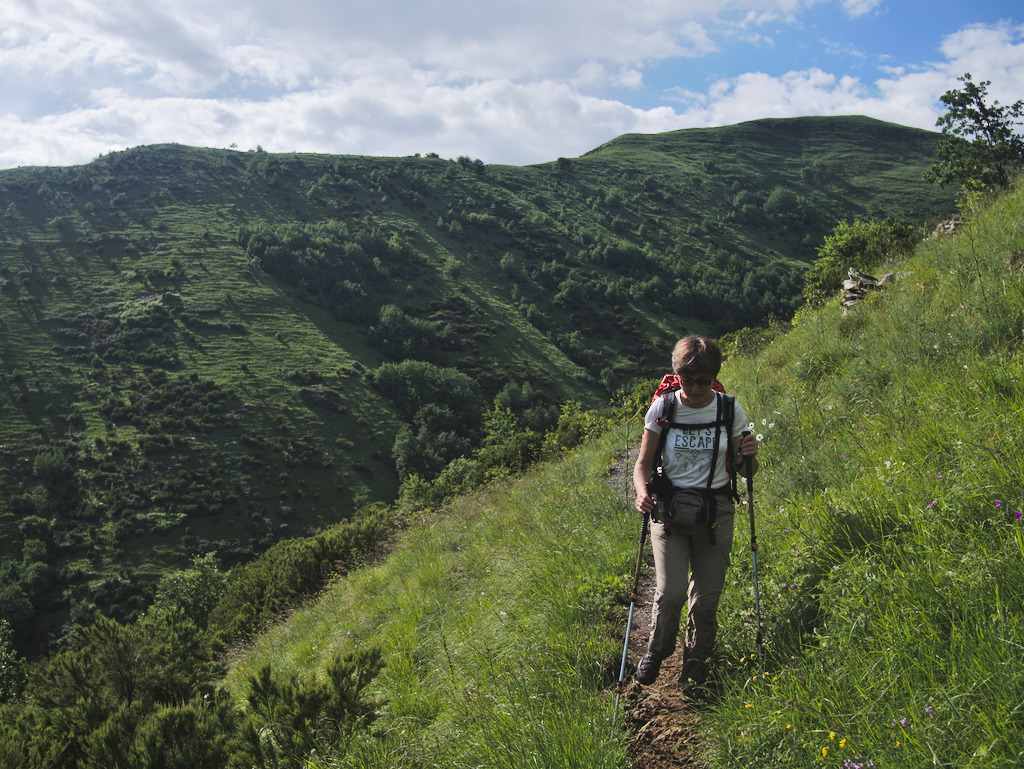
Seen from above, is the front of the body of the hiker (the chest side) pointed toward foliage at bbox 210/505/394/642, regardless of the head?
no

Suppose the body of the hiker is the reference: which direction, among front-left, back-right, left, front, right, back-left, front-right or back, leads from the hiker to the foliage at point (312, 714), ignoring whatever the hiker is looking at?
right

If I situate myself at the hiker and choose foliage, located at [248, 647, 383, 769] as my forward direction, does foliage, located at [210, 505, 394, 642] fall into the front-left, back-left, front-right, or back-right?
front-right

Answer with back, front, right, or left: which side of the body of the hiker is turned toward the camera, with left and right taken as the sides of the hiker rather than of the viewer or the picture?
front

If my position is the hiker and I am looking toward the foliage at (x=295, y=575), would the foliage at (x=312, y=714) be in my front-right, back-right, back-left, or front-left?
front-left
